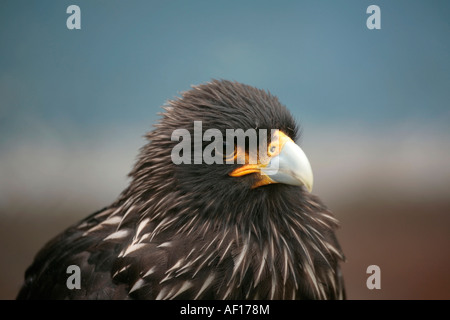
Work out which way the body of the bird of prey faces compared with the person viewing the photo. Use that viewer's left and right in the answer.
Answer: facing the viewer and to the right of the viewer
